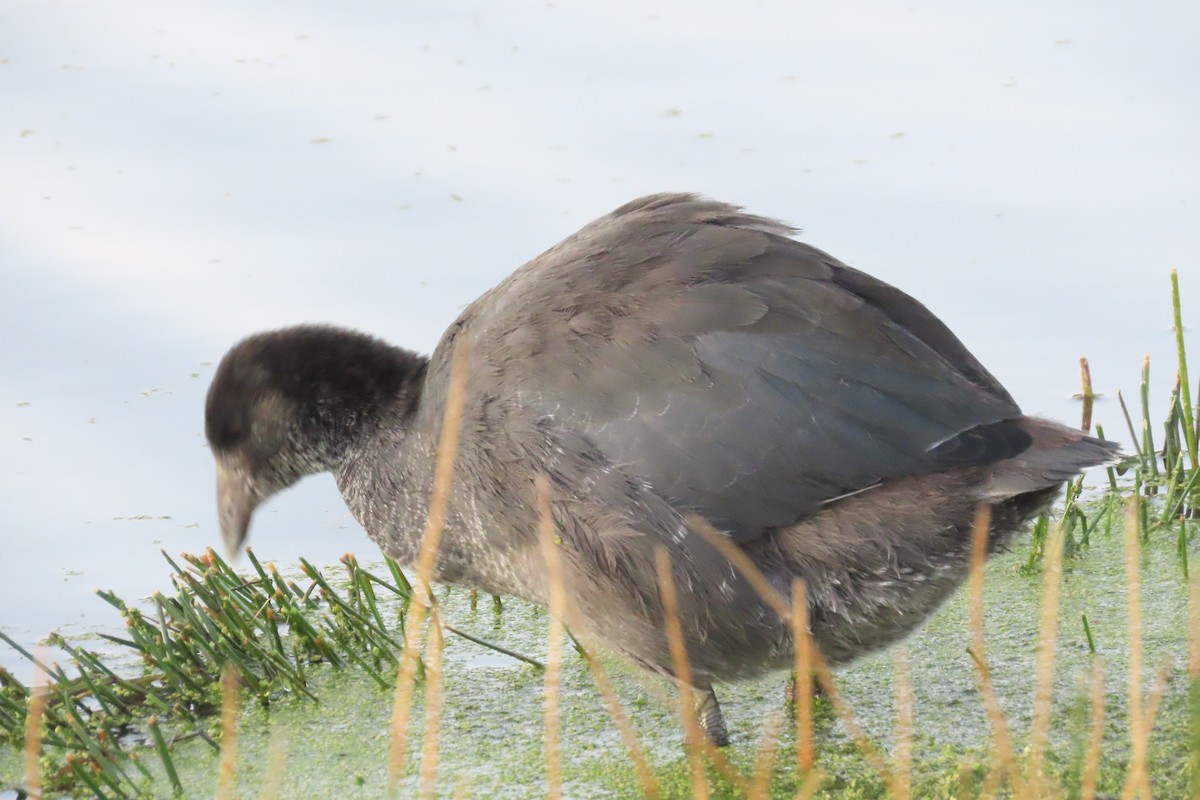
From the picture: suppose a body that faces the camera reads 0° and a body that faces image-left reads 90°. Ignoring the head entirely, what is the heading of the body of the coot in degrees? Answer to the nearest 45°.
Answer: approximately 90°

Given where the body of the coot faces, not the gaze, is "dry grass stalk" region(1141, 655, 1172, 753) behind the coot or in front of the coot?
behind

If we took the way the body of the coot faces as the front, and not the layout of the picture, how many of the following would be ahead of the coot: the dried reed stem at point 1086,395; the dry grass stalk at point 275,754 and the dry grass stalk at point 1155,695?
1

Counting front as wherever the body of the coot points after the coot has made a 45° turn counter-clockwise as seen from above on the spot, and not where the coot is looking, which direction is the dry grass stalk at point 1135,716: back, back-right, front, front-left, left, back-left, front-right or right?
left

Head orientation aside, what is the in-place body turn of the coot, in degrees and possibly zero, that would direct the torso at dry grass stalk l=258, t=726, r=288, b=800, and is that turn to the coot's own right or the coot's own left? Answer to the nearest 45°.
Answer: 0° — it already faces it

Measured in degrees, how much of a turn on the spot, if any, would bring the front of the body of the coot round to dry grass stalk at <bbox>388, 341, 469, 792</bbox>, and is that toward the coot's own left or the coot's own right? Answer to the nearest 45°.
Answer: approximately 45° to the coot's own left

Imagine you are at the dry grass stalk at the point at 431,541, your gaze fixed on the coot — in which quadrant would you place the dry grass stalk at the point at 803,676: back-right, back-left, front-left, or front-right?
front-right

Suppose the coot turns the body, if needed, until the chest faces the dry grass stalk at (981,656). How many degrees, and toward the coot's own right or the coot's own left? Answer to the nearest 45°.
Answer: approximately 135° to the coot's own left
